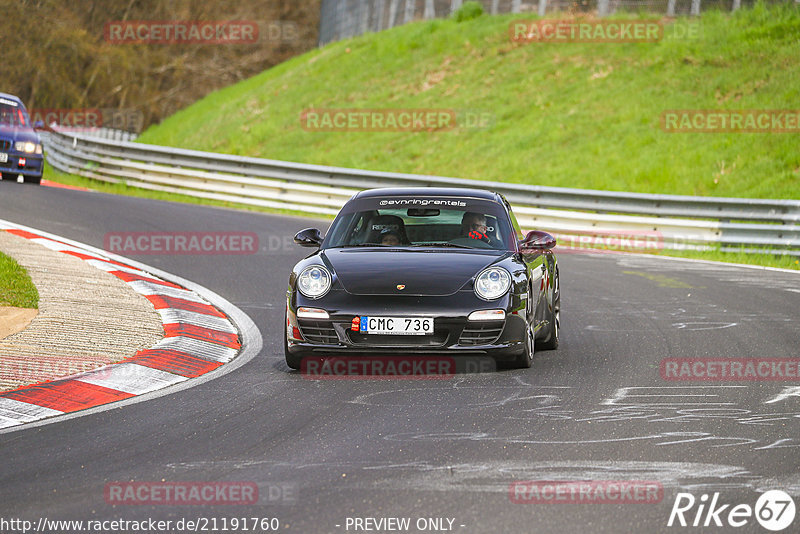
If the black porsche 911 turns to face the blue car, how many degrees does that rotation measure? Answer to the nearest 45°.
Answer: approximately 135° to its right

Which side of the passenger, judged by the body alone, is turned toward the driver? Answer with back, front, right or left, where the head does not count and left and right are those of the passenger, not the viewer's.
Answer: left

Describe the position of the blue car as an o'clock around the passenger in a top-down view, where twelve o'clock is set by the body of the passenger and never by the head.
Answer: The blue car is roughly at 5 o'clock from the passenger.

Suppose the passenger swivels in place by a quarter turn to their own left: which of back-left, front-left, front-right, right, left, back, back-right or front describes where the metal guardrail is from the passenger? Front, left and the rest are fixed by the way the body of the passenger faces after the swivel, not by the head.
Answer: left

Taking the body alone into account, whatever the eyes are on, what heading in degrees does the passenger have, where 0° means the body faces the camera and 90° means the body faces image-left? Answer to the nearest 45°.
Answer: approximately 0°

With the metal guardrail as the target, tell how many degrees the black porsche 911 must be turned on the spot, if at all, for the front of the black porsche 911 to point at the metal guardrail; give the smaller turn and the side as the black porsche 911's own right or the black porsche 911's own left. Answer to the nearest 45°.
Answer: approximately 180°
